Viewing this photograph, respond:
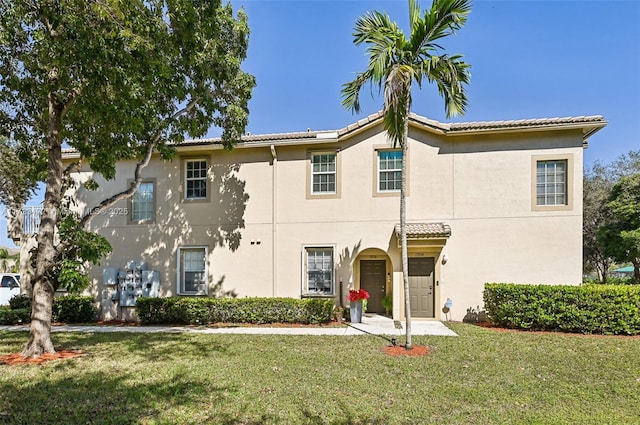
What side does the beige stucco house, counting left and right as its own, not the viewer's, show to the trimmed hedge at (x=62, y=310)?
right

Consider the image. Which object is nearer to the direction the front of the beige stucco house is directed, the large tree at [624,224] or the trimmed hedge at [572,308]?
the trimmed hedge

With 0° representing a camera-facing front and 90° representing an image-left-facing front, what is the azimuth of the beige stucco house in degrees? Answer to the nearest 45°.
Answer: approximately 0°

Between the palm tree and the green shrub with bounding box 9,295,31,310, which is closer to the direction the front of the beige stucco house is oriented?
the palm tree

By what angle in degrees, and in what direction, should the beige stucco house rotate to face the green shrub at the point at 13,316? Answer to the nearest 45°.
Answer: approximately 90° to its right

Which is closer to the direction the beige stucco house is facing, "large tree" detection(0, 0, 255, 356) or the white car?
the large tree

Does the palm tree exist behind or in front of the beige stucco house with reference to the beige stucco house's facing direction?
in front

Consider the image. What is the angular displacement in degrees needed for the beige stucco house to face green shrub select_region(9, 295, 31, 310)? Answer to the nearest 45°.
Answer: approximately 90° to its right

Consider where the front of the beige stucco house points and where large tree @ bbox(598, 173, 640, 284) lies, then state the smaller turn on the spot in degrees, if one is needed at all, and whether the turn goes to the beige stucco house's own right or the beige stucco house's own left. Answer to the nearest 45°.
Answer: approximately 135° to the beige stucco house's own left
